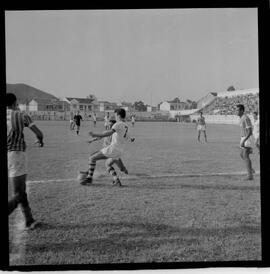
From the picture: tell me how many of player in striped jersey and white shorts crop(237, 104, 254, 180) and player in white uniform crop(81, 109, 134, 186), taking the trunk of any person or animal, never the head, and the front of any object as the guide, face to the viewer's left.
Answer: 2

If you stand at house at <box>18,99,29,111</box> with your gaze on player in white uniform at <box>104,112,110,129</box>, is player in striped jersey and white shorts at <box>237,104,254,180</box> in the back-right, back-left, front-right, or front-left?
front-right

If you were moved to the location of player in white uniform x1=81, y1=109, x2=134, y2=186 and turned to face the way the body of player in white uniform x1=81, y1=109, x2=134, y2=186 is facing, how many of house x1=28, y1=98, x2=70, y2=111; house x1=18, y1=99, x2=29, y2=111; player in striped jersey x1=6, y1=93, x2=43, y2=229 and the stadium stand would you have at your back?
1

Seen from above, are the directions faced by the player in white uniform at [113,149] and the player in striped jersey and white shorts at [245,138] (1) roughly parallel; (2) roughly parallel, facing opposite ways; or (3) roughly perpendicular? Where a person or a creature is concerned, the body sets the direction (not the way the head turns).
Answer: roughly parallel

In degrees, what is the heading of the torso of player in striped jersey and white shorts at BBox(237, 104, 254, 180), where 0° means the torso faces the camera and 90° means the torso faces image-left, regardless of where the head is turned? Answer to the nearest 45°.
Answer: approximately 90°

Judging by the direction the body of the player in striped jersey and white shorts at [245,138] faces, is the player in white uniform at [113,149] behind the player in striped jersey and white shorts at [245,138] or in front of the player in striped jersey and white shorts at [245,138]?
in front

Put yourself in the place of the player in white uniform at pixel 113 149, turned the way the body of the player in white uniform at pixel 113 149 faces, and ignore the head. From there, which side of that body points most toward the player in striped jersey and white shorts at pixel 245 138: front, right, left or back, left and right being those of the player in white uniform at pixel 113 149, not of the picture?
back

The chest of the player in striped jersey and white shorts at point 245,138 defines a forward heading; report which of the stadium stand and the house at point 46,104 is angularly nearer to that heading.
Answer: the house

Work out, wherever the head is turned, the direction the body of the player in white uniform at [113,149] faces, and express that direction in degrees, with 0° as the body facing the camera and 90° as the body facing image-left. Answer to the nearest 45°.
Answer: approximately 90°

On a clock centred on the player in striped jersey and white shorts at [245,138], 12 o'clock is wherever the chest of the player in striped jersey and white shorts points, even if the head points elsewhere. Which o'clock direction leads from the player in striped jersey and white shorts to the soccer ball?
The soccer ball is roughly at 11 o'clock from the player in striped jersey and white shorts.

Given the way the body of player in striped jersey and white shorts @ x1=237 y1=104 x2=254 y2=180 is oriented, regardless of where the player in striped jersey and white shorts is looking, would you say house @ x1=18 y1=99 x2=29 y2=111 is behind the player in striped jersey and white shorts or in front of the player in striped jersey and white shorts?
in front
